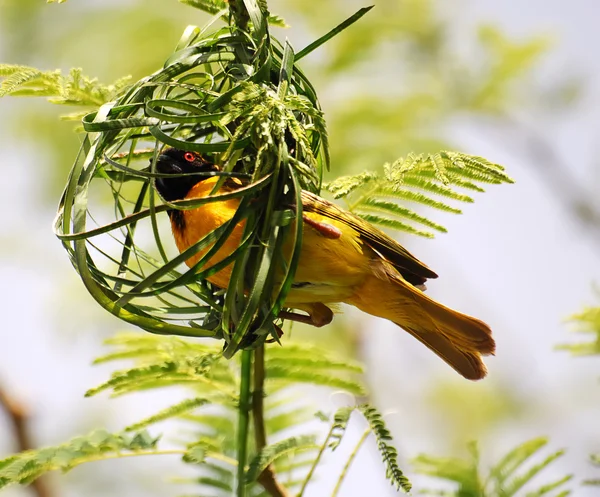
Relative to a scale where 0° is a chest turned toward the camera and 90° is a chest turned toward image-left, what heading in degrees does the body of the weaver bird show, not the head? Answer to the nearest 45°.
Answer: approximately 90°

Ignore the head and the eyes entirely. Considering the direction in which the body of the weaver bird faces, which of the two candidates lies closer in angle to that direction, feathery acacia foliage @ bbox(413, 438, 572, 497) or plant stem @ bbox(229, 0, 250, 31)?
the plant stem

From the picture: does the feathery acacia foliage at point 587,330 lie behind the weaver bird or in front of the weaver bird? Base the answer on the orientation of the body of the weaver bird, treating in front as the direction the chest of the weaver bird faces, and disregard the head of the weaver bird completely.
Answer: behind

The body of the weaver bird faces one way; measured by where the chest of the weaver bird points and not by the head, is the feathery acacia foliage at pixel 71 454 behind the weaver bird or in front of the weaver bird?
in front

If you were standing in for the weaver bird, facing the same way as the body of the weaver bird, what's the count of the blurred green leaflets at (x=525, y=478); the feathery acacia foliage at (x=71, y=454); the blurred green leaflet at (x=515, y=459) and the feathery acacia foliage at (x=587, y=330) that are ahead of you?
1

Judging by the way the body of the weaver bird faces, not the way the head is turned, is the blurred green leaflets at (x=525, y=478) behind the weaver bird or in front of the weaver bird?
behind
